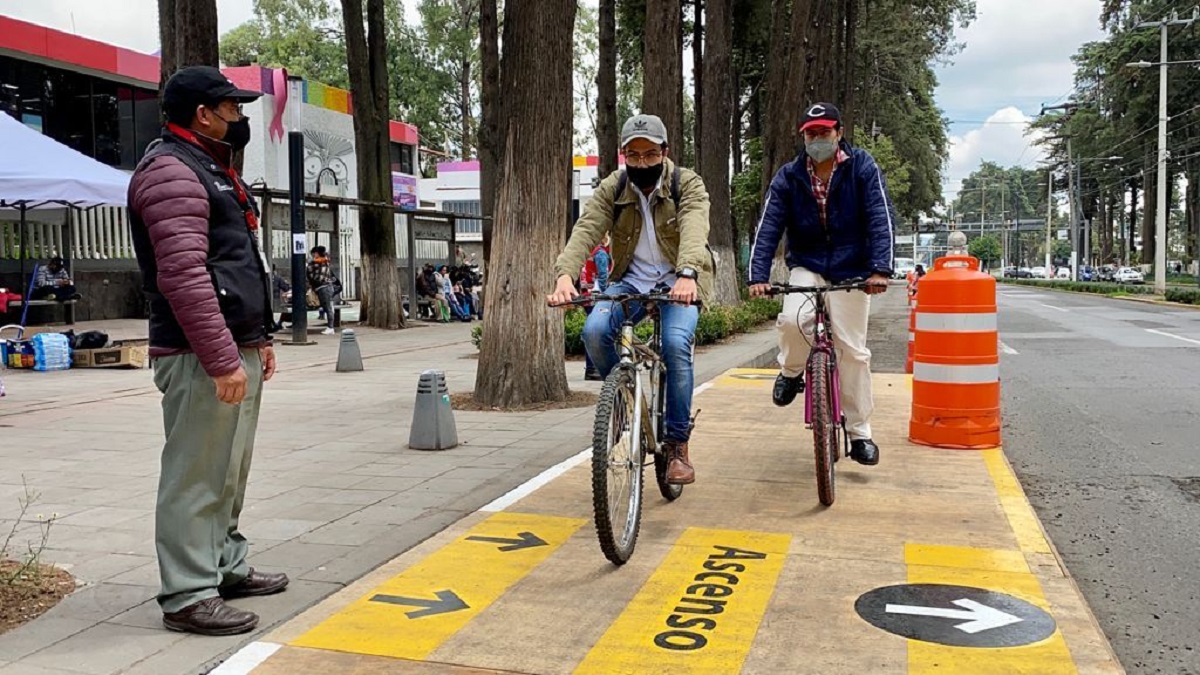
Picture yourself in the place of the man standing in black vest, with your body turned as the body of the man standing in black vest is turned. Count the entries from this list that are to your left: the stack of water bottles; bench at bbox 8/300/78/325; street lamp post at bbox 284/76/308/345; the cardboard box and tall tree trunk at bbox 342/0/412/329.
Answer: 5

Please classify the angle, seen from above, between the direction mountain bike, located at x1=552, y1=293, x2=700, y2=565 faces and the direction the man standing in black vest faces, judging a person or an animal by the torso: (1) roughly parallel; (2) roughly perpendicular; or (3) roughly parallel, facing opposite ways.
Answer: roughly perpendicular

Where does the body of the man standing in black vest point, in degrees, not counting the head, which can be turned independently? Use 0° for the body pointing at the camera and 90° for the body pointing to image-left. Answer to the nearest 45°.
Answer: approximately 270°

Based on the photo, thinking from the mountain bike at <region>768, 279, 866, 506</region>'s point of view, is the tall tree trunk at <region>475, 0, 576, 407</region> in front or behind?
behind

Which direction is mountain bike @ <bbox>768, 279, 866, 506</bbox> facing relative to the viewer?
toward the camera

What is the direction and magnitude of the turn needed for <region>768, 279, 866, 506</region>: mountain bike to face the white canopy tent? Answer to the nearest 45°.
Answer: approximately 135° to its right

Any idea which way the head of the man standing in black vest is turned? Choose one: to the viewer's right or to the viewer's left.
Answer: to the viewer's right

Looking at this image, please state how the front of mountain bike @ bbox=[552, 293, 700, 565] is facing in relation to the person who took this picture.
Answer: facing the viewer

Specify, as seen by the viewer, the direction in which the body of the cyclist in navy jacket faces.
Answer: toward the camera

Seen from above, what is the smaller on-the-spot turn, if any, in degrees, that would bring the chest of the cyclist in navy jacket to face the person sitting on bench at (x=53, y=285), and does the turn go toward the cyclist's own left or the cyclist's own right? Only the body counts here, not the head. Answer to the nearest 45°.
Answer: approximately 135° to the cyclist's own right

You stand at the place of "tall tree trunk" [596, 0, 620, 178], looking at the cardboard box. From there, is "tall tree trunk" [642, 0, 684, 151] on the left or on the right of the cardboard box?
left
